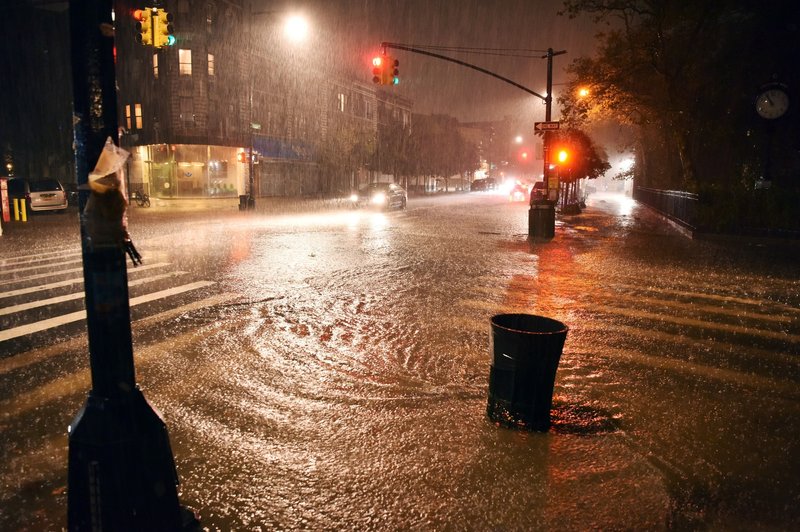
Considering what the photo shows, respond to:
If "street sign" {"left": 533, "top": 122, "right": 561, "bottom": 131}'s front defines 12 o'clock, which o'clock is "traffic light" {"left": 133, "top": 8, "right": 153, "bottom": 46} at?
The traffic light is roughly at 2 o'clock from the street sign.

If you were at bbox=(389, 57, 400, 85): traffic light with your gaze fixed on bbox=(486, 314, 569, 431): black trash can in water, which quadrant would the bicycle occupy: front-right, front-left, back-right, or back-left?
back-right

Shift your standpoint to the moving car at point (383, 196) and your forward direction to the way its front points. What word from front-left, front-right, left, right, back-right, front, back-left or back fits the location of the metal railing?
left

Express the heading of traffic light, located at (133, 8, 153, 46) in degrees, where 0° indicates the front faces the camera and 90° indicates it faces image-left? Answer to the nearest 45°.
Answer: approximately 45°

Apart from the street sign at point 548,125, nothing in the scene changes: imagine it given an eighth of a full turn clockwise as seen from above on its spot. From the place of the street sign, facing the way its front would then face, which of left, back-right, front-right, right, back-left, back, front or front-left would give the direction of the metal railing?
back

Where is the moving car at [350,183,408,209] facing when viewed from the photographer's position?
facing the viewer and to the left of the viewer

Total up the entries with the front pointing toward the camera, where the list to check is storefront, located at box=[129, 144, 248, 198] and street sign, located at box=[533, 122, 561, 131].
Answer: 2

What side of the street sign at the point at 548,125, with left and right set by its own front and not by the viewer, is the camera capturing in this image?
front

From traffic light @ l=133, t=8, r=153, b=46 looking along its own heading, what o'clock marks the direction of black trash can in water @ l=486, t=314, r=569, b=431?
The black trash can in water is roughly at 10 o'clock from the traffic light.

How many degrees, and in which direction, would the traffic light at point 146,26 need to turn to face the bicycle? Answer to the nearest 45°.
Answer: approximately 135° to its right

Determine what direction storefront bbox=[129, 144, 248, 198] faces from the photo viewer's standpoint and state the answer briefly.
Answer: facing the viewer
